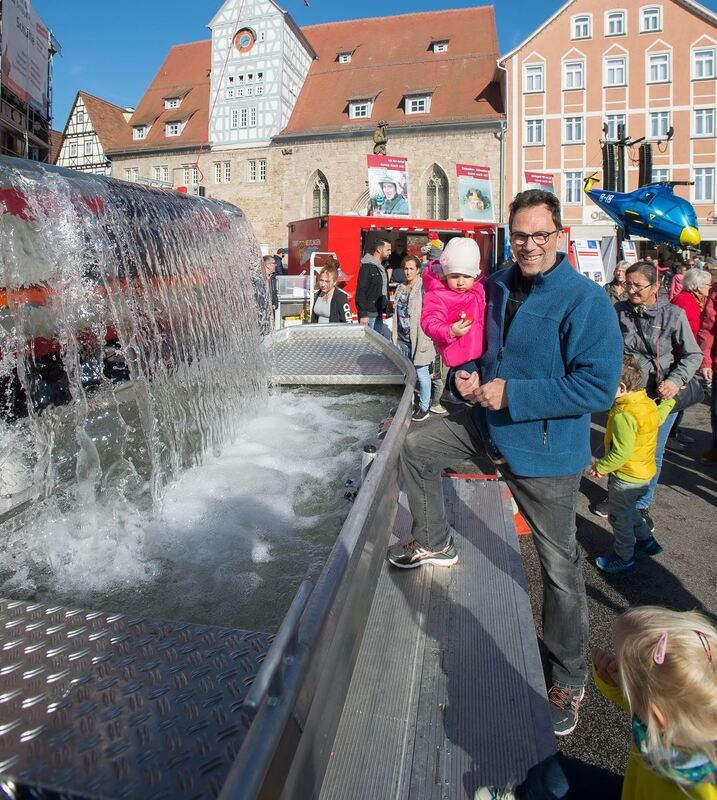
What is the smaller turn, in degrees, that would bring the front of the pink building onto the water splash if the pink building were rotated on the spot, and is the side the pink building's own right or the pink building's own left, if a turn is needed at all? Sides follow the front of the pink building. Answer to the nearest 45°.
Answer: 0° — it already faces it

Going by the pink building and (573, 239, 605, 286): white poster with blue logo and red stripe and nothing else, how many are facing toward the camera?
2

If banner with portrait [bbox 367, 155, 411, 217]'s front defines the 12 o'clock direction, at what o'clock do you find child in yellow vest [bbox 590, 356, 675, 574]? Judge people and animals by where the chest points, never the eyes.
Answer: The child in yellow vest is roughly at 12 o'clock from the banner with portrait.

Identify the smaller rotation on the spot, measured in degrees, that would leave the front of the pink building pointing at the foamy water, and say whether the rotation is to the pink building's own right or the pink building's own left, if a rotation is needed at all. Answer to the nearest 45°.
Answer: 0° — it already faces it

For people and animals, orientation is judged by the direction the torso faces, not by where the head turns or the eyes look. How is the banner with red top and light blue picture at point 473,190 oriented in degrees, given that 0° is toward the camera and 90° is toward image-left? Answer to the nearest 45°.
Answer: approximately 0°

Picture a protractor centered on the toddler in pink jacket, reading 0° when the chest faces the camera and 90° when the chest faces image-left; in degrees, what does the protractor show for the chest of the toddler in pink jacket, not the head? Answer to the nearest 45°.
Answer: approximately 315°

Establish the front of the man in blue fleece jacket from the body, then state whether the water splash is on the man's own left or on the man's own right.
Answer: on the man's own right
